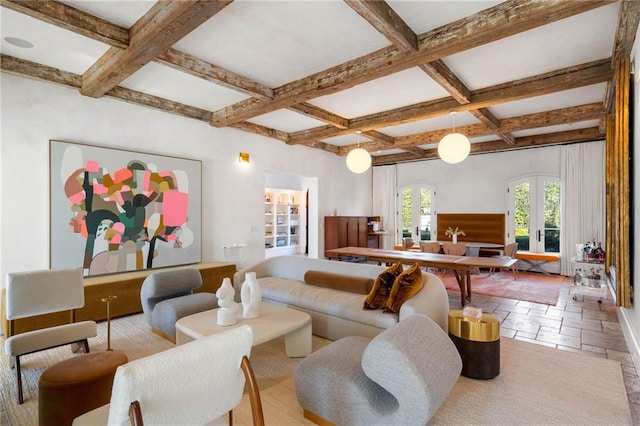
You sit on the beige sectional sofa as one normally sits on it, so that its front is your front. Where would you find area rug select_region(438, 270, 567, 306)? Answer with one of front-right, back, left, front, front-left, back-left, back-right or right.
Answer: back

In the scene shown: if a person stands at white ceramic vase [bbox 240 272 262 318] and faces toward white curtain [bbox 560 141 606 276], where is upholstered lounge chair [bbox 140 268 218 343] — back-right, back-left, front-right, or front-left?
back-left

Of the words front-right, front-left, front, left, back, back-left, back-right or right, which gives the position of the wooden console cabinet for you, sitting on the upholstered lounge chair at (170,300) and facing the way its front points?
back

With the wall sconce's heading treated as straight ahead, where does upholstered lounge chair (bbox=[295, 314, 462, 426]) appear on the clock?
The upholstered lounge chair is roughly at 1 o'clock from the wall sconce.

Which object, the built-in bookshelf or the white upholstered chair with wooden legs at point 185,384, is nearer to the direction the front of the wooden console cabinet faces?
the white upholstered chair with wooden legs

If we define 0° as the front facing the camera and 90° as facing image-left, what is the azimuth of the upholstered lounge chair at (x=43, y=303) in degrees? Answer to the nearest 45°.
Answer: approximately 315°

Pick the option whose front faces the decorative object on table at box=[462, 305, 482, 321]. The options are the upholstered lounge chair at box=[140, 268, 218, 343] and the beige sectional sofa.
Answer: the upholstered lounge chair

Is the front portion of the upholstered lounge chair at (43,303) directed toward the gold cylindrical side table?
no

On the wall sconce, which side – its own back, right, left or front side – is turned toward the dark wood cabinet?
left

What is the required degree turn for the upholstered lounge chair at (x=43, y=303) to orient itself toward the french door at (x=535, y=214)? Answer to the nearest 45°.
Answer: approximately 45° to its left

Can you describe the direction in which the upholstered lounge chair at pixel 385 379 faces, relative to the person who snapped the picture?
facing away from the viewer and to the left of the viewer

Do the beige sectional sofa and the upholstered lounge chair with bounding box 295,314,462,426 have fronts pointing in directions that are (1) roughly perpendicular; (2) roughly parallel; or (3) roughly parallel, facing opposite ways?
roughly perpendicular

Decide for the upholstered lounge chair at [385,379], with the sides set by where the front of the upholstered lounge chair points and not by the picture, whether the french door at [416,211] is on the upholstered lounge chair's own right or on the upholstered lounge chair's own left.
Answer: on the upholstered lounge chair's own right

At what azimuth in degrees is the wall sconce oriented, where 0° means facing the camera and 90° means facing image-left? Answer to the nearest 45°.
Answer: approximately 315°

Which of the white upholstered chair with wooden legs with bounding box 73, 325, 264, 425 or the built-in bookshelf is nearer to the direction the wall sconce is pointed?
the white upholstered chair with wooden legs
